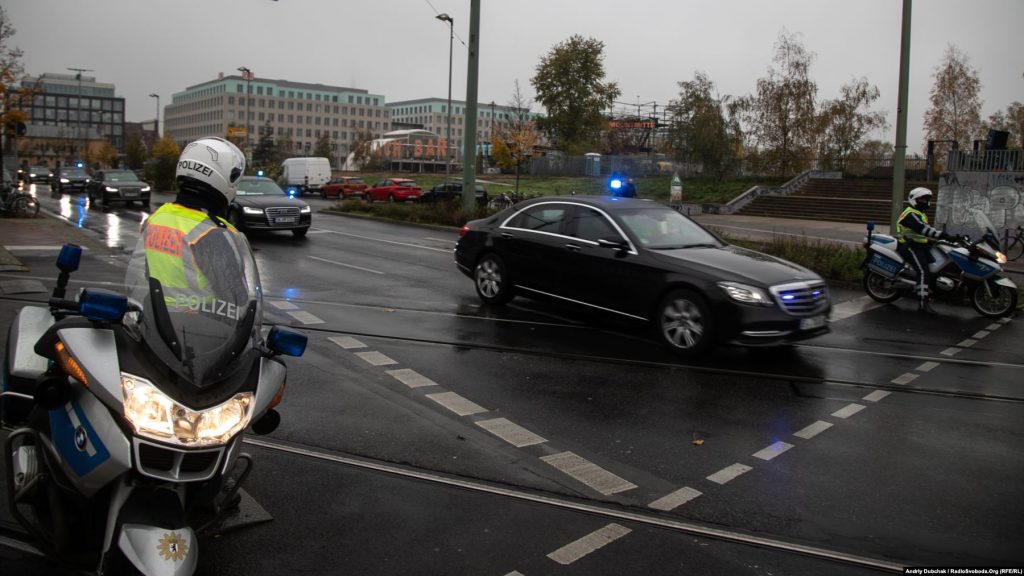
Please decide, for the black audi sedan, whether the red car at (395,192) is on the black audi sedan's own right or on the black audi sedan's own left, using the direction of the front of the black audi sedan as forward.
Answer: on the black audi sedan's own left

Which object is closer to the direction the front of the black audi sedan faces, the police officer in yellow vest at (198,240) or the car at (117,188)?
the police officer in yellow vest

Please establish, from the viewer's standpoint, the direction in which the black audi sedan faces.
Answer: facing the viewer and to the right of the viewer

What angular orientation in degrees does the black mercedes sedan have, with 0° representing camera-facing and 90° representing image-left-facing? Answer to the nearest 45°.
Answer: approximately 315°

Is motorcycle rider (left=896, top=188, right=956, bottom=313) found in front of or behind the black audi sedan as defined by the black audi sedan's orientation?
in front

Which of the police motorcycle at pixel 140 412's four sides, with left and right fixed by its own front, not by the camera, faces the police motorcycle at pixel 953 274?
left

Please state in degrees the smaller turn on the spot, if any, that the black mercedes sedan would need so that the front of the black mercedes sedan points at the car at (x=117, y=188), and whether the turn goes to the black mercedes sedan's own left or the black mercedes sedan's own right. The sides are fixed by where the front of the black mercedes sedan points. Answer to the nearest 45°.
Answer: approximately 180°

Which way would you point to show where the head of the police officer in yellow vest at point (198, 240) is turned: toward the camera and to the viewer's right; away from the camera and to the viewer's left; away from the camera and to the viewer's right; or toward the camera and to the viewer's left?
away from the camera and to the viewer's right
